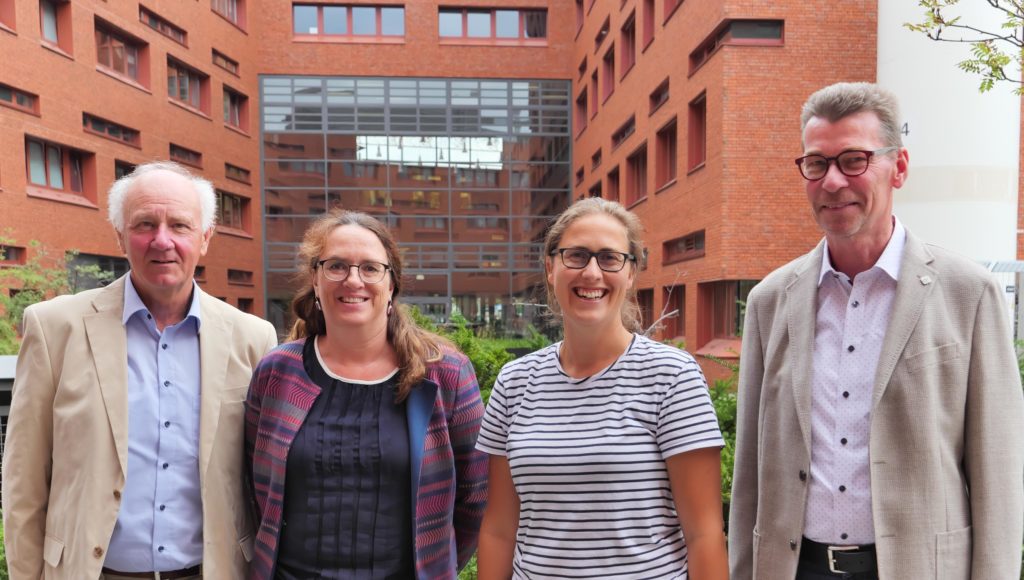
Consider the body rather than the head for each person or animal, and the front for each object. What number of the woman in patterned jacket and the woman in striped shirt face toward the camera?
2

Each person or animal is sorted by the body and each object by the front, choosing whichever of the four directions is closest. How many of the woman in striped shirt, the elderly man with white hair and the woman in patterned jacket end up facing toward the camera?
3

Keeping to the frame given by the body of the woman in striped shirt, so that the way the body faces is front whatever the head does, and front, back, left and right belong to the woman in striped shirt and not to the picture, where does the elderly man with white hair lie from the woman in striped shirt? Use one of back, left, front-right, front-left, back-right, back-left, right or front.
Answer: right

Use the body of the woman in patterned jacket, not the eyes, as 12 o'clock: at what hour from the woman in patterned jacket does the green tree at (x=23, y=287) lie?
The green tree is roughly at 5 o'clock from the woman in patterned jacket.

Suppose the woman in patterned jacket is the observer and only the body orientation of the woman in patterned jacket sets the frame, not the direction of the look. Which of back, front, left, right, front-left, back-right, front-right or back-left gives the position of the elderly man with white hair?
right

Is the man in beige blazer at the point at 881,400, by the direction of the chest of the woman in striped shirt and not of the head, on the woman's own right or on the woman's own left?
on the woman's own left

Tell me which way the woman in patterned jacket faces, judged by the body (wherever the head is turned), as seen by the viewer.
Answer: toward the camera

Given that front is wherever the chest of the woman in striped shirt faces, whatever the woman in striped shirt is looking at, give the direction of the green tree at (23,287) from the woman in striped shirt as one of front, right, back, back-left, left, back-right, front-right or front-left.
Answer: back-right

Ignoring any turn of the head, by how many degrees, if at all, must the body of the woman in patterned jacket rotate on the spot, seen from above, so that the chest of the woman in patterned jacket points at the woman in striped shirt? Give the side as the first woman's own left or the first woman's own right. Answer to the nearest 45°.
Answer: approximately 45° to the first woman's own left

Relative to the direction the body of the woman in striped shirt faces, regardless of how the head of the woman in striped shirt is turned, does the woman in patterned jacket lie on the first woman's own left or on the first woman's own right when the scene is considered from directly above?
on the first woman's own right

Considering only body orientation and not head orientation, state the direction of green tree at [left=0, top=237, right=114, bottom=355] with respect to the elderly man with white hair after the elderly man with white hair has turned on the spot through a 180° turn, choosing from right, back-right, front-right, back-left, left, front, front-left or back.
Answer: front

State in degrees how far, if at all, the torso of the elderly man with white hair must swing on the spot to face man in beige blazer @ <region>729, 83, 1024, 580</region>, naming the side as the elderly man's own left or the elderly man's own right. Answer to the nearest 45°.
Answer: approximately 45° to the elderly man's own left

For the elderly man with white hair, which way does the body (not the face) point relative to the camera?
toward the camera
